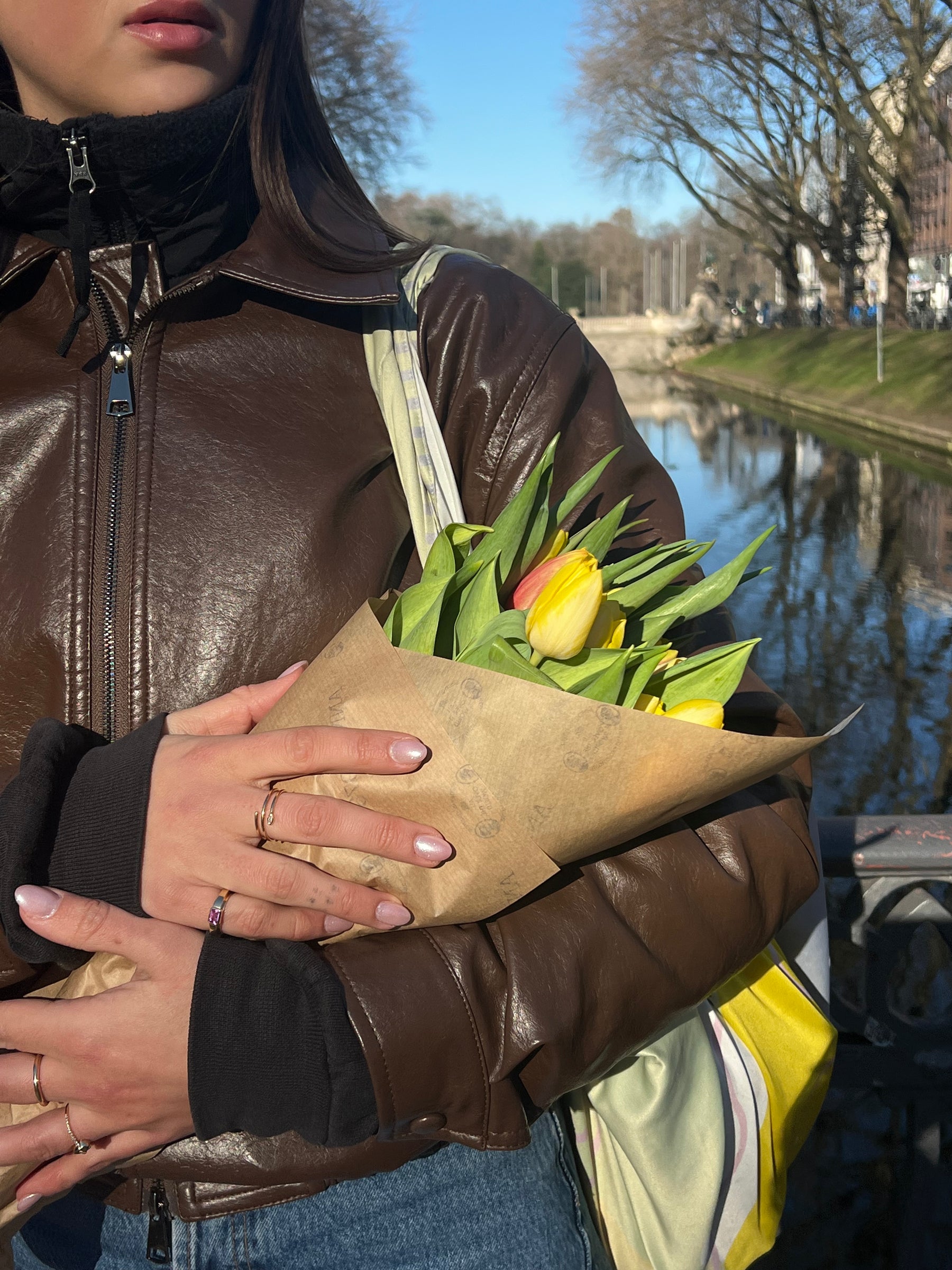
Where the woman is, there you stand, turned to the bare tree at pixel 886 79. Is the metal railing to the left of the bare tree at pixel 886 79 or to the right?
right

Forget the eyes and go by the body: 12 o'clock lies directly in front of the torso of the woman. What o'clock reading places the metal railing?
The metal railing is roughly at 8 o'clock from the woman.

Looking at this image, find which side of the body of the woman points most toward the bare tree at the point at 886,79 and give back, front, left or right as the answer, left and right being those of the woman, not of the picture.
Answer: back

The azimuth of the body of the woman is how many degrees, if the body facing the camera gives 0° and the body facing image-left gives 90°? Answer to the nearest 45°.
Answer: approximately 0°
